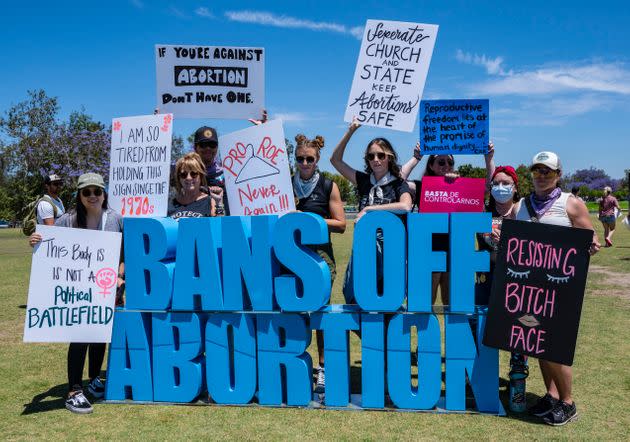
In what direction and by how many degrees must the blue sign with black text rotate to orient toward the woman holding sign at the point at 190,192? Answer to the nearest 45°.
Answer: approximately 90° to its right

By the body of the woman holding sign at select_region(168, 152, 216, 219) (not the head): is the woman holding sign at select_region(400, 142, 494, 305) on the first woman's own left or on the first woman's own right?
on the first woman's own left

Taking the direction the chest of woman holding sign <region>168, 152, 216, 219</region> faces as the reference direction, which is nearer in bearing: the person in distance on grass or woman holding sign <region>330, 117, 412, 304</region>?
the woman holding sign

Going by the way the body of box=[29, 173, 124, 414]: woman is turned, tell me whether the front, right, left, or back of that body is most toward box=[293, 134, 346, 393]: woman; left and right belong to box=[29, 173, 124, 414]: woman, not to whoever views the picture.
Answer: left

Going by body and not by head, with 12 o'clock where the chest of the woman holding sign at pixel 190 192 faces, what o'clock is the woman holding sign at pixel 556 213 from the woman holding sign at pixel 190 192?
the woman holding sign at pixel 556 213 is roughly at 10 o'clock from the woman holding sign at pixel 190 192.
